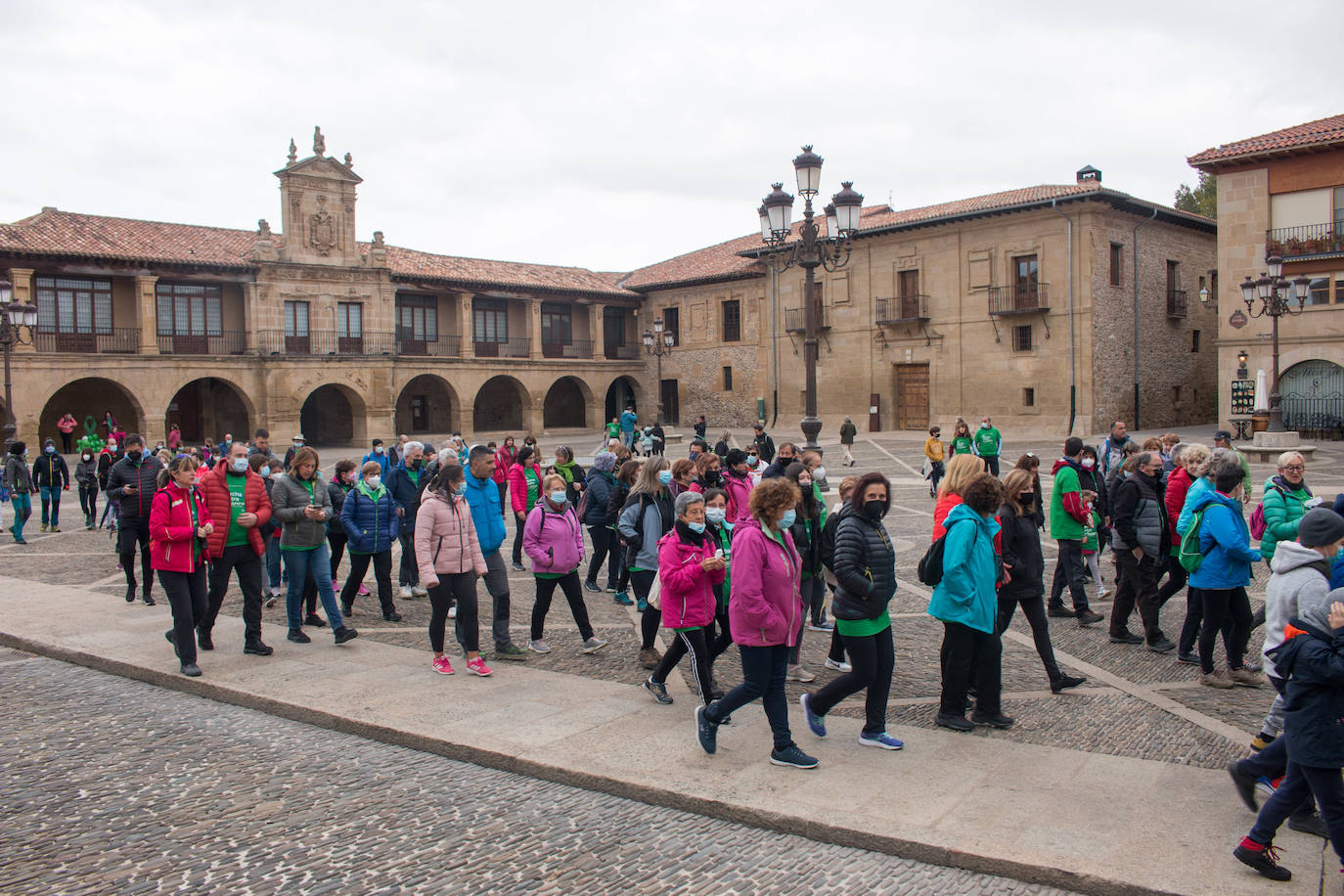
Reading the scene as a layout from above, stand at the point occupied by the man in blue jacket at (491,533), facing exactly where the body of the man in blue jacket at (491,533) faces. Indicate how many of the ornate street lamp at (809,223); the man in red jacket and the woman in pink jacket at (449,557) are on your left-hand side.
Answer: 1
